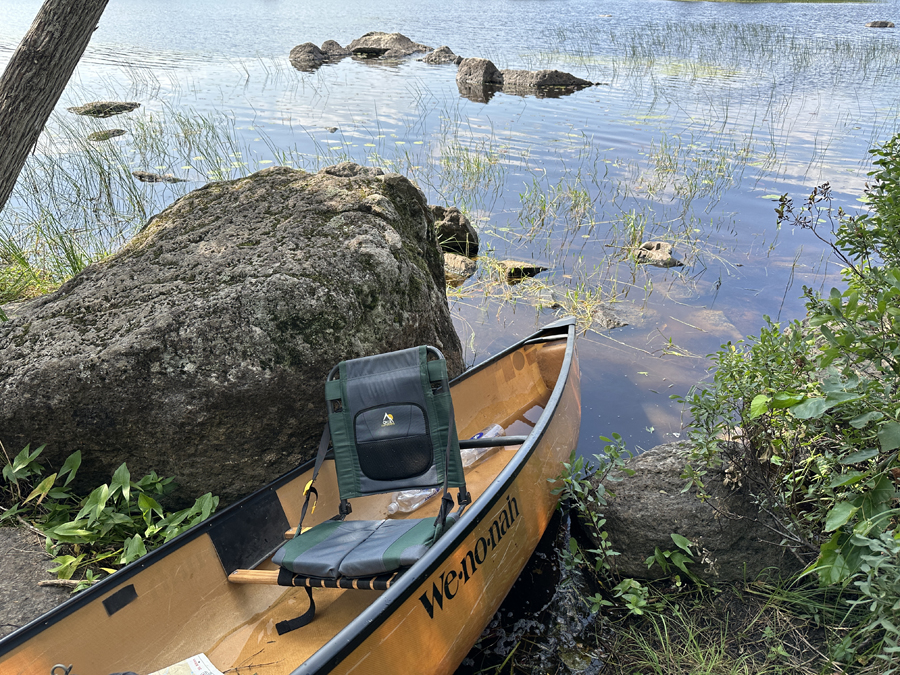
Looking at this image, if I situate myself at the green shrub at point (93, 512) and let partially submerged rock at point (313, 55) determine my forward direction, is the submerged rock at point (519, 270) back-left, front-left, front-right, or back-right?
front-right

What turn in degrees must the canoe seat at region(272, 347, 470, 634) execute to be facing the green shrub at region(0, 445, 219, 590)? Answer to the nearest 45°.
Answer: approximately 45° to its right

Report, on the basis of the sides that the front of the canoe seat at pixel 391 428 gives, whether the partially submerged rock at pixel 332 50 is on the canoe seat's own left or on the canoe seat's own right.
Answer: on the canoe seat's own right

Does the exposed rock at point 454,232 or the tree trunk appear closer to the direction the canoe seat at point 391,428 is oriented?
the tree trunk

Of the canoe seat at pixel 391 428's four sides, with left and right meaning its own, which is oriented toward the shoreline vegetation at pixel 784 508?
left

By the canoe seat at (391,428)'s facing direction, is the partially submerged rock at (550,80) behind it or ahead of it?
behind

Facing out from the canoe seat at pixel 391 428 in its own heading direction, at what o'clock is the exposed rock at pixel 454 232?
The exposed rock is roughly at 5 o'clock from the canoe seat.

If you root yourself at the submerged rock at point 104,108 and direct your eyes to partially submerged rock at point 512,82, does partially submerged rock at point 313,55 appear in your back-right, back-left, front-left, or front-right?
front-left

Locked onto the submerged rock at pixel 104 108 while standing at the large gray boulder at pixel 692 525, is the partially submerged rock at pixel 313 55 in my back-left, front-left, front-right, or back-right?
front-right

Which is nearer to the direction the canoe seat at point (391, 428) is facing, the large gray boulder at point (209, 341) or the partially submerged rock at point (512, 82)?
the large gray boulder

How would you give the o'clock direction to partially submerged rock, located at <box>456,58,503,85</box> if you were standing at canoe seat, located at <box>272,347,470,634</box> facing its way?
The partially submerged rock is roughly at 5 o'clock from the canoe seat.

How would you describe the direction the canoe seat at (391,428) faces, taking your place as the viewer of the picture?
facing the viewer and to the left of the viewer

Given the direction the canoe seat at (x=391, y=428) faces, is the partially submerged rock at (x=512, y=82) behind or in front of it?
behind

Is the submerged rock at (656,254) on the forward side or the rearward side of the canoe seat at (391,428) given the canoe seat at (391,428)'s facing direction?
on the rearward side
